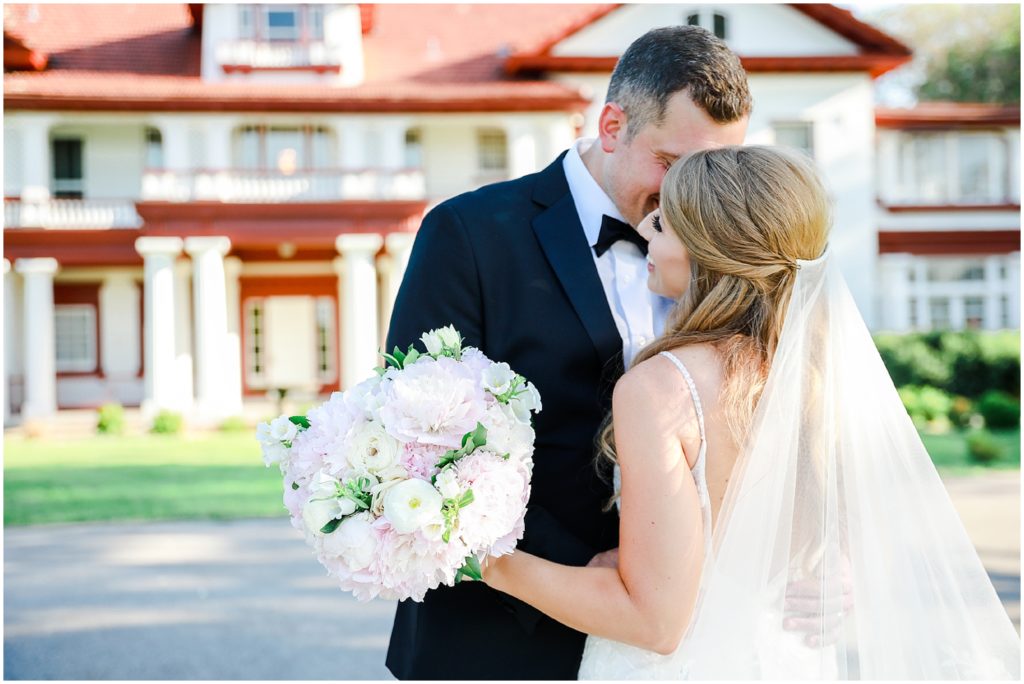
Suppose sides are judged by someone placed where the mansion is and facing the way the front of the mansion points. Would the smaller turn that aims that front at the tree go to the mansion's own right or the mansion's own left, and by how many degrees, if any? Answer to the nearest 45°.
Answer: approximately 135° to the mansion's own left

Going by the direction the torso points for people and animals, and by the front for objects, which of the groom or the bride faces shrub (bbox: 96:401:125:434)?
the bride

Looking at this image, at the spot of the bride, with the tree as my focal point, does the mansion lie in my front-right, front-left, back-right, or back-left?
front-left

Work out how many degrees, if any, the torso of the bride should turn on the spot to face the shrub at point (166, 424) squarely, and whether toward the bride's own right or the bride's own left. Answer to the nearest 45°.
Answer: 0° — they already face it

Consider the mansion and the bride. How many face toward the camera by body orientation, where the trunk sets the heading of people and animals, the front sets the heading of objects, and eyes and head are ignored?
1

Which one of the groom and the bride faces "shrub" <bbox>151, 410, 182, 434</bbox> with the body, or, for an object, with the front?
the bride

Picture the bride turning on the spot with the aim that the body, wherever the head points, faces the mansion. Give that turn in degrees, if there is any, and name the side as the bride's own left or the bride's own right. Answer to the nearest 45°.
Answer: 0° — they already face it

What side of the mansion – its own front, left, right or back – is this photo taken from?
front

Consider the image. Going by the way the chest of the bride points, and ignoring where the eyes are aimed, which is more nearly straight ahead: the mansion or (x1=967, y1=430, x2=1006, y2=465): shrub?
the mansion

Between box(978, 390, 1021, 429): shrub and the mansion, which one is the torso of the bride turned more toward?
the mansion

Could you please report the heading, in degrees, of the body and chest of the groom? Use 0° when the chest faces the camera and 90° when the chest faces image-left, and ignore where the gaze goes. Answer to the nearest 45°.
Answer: approximately 315°

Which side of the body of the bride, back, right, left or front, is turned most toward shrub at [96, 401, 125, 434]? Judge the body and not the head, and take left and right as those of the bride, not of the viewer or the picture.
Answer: front

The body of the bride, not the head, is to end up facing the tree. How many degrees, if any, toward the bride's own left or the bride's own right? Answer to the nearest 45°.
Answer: approximately 45° to the bride's own right
